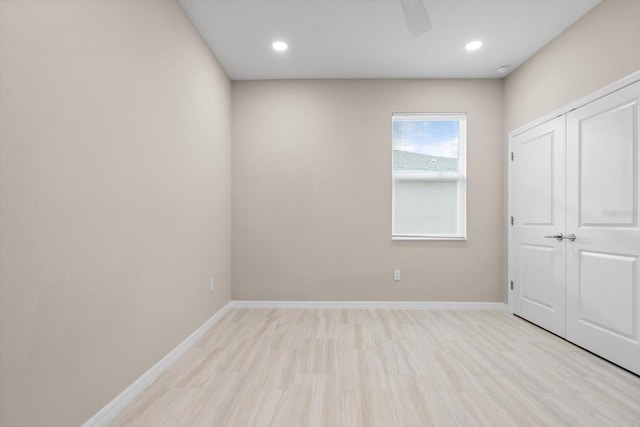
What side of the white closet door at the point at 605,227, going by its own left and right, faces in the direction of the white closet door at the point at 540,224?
right

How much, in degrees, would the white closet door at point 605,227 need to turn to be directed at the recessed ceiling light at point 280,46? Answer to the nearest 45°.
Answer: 0° — it already faces it

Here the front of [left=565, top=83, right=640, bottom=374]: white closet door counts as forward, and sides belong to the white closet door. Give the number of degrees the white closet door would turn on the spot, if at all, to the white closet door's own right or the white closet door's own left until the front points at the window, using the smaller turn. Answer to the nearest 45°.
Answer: approximately 45° to the white closet door's own right

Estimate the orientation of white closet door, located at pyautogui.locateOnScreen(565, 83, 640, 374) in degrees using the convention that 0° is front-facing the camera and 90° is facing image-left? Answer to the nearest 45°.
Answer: approximately 45°

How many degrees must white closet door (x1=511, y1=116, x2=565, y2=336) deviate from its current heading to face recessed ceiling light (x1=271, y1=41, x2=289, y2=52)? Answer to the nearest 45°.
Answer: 0° — it already faces it

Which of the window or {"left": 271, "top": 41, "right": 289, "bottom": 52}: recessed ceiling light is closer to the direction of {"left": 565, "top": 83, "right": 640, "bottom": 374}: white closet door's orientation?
the recessed ceiling light

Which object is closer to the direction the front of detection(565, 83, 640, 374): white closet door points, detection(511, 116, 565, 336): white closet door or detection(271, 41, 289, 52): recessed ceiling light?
the recessed ceiling light

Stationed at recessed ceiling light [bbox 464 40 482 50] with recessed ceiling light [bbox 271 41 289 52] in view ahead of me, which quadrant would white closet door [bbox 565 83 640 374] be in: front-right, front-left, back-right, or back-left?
back-left
